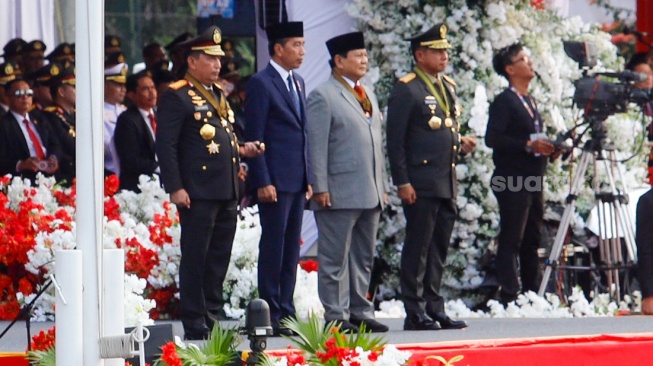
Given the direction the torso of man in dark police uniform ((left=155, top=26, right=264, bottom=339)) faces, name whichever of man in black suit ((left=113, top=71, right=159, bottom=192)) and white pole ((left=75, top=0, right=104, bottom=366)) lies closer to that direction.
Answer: the white pole

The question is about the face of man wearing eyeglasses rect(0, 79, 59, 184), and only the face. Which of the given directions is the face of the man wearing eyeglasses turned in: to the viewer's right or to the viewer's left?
to the viewer's right

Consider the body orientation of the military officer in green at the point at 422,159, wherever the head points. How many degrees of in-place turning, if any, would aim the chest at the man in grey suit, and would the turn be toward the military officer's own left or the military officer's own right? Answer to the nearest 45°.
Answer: approximately 90° to the military officer's own right

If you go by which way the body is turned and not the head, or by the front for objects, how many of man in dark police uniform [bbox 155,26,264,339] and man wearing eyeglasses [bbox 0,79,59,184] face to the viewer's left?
0

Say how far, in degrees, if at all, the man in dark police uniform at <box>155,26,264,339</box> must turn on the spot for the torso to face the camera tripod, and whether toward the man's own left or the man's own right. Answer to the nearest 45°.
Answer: approximately 90° to the man's own left

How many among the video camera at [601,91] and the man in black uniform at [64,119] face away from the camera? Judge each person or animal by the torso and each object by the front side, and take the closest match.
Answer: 0

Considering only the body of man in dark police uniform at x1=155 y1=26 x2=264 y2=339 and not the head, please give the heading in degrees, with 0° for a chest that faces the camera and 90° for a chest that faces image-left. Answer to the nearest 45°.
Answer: approximately 315°

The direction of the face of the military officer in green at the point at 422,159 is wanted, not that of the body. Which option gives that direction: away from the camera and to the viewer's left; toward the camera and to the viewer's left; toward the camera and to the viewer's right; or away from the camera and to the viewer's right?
toward the camera and to the viewer's right

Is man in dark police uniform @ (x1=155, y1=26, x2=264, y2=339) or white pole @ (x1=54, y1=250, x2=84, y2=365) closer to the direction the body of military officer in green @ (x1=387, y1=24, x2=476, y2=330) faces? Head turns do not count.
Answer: the white pole
